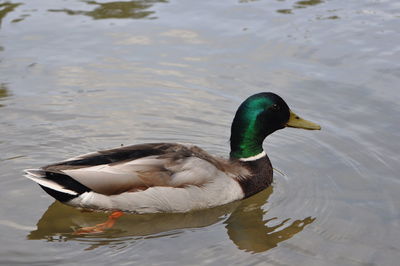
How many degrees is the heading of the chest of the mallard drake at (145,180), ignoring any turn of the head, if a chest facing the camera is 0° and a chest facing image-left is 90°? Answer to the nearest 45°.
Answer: approximately 270°
